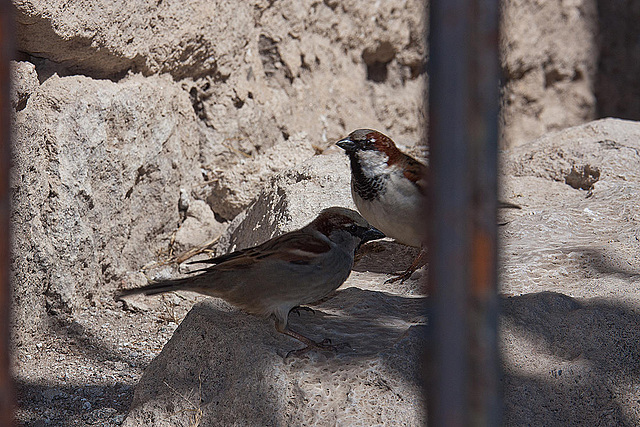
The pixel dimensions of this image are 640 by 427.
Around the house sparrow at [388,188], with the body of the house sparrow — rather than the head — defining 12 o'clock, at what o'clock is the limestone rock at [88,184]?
The limestone rock is roughly at 2 o'clock from the house sparrow.

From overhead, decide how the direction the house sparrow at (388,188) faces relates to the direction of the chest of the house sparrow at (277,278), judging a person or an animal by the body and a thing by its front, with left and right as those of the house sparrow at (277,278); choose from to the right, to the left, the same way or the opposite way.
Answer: the opposite way

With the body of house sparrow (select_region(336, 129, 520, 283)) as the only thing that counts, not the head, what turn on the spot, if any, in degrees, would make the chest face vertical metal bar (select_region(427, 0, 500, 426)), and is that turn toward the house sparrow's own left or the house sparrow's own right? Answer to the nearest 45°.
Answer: approximately 90° to the house sparrow's own left

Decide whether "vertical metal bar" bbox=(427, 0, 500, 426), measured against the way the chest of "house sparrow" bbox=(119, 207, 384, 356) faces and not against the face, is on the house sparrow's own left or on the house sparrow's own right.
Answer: on the house sparrow's own right

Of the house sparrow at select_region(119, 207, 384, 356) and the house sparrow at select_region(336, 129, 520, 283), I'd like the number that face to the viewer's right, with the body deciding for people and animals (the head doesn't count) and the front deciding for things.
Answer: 1

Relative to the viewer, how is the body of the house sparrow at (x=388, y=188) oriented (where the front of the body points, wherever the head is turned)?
to the viewer's left

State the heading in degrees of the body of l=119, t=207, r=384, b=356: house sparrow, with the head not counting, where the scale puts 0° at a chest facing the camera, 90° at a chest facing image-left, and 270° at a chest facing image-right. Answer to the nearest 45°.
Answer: approximately 270°

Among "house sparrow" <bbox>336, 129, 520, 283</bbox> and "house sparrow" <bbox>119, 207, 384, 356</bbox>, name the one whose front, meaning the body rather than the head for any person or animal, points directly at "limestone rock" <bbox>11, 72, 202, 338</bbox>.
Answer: "house sparrow" <bbox>336, 129, 520, 283</bbox>

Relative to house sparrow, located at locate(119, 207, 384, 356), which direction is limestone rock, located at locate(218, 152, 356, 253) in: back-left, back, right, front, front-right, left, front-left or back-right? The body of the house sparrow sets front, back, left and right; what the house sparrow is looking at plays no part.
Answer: left

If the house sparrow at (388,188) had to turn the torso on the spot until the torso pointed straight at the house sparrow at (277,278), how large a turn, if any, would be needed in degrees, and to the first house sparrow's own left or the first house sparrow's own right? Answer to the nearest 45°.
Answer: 0° — it already faces it

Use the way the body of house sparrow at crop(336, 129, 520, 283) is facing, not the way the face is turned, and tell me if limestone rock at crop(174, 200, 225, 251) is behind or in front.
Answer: in front
